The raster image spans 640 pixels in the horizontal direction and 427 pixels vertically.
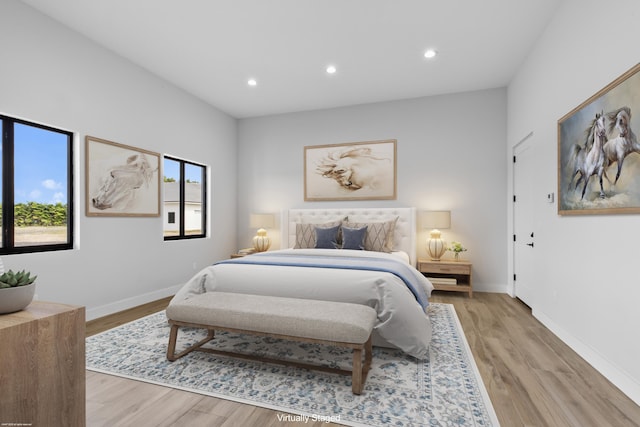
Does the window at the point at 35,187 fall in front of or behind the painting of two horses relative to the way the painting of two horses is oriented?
in front

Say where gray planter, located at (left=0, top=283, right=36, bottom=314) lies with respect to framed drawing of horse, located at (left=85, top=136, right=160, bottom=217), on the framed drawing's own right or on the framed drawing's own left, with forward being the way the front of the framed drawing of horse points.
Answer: on the framed drawing's own right

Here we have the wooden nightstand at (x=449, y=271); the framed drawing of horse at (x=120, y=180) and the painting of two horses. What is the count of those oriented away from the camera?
0

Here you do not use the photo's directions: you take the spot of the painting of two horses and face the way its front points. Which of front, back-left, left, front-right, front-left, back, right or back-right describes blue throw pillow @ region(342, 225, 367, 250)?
front-right

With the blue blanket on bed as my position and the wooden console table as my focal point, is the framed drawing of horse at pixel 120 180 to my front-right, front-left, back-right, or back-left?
front-right

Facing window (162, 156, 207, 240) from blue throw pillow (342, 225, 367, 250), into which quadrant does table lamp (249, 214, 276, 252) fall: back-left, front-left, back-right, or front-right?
front-right

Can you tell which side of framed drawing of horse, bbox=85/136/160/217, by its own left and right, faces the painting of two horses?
front

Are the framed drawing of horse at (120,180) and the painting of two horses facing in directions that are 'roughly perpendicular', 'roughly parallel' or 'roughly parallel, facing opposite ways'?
roughly parallel, facing opposite ways

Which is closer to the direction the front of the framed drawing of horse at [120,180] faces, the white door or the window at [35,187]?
the white door

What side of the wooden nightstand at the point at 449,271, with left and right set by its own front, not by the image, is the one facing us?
front

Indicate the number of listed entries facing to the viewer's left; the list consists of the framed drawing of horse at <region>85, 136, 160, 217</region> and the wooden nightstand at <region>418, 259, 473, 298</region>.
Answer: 0

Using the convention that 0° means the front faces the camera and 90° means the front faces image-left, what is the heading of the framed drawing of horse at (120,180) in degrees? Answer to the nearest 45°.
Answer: approximately 315°

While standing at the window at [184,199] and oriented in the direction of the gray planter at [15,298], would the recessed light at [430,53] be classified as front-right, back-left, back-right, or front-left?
front-left

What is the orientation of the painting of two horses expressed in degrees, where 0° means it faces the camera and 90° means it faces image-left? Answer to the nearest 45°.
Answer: approximately 45°

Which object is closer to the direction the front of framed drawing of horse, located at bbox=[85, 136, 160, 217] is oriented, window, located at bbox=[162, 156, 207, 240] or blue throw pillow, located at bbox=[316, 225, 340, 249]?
the blue throw pillow

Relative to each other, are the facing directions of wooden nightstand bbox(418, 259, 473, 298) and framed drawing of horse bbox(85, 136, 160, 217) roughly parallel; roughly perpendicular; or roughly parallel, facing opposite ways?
roughly perpendicular
